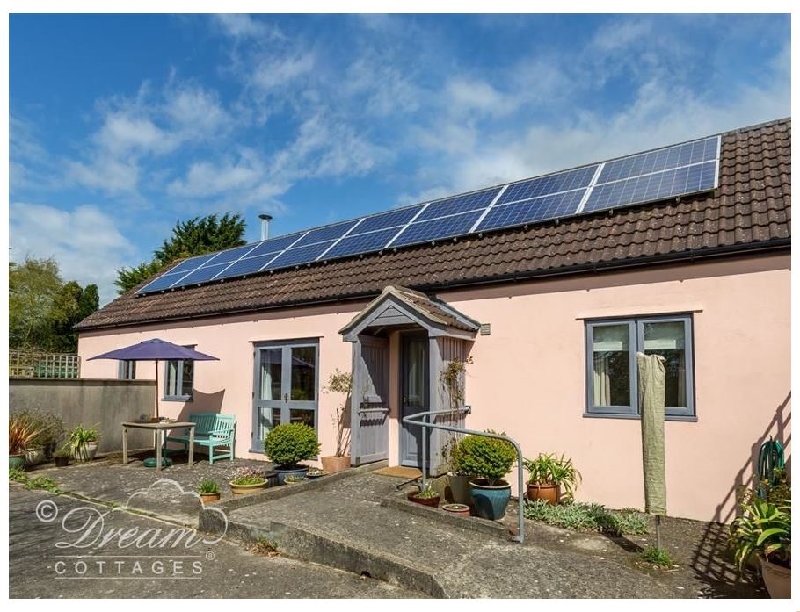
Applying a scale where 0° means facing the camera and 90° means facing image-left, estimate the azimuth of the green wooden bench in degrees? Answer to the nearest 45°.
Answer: approximately 45°

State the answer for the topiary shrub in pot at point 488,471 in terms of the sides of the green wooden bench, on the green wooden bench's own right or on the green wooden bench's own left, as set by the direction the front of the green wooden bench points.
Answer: on the green wooden bench's own left

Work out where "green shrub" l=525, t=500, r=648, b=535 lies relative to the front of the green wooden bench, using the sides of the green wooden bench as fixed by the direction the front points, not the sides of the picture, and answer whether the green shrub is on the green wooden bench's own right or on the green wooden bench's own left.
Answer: on the green wooden bench's own left

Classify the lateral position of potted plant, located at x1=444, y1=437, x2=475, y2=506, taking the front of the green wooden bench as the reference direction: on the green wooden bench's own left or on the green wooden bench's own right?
on the green wooden bench's own left
